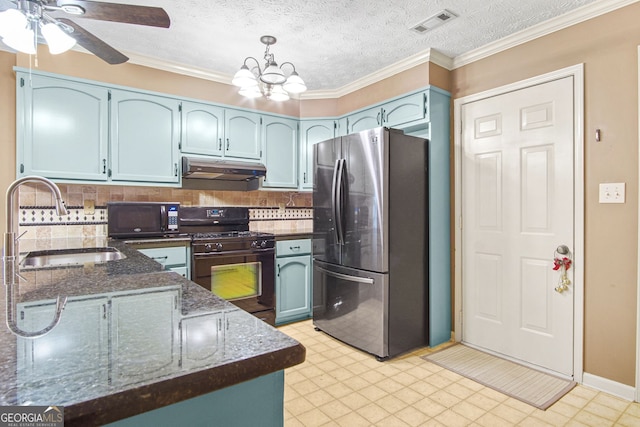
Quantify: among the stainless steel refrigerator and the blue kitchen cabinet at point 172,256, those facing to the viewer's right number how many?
0

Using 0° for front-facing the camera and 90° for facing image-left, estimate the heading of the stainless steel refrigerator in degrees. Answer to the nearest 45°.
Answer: approximately 45°

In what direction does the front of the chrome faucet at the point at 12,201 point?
to the viewer's right

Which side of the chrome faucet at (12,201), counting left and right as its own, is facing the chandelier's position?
front

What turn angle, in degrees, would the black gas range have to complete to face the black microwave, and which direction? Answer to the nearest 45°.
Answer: approximately 135° to its right

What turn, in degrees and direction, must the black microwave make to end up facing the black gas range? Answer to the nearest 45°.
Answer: approximately 90° to its left

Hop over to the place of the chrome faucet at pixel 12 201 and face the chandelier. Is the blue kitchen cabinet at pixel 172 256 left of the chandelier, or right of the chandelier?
left

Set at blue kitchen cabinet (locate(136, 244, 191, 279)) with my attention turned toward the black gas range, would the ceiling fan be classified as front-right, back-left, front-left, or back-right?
back-right

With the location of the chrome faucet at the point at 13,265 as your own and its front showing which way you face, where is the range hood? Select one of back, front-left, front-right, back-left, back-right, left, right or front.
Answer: front-left

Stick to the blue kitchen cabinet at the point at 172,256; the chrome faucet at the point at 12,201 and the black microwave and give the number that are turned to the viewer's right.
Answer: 1

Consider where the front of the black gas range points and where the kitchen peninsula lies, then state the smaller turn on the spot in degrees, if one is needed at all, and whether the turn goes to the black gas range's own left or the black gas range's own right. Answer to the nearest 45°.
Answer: approximately 45° to the black gas range's own right
